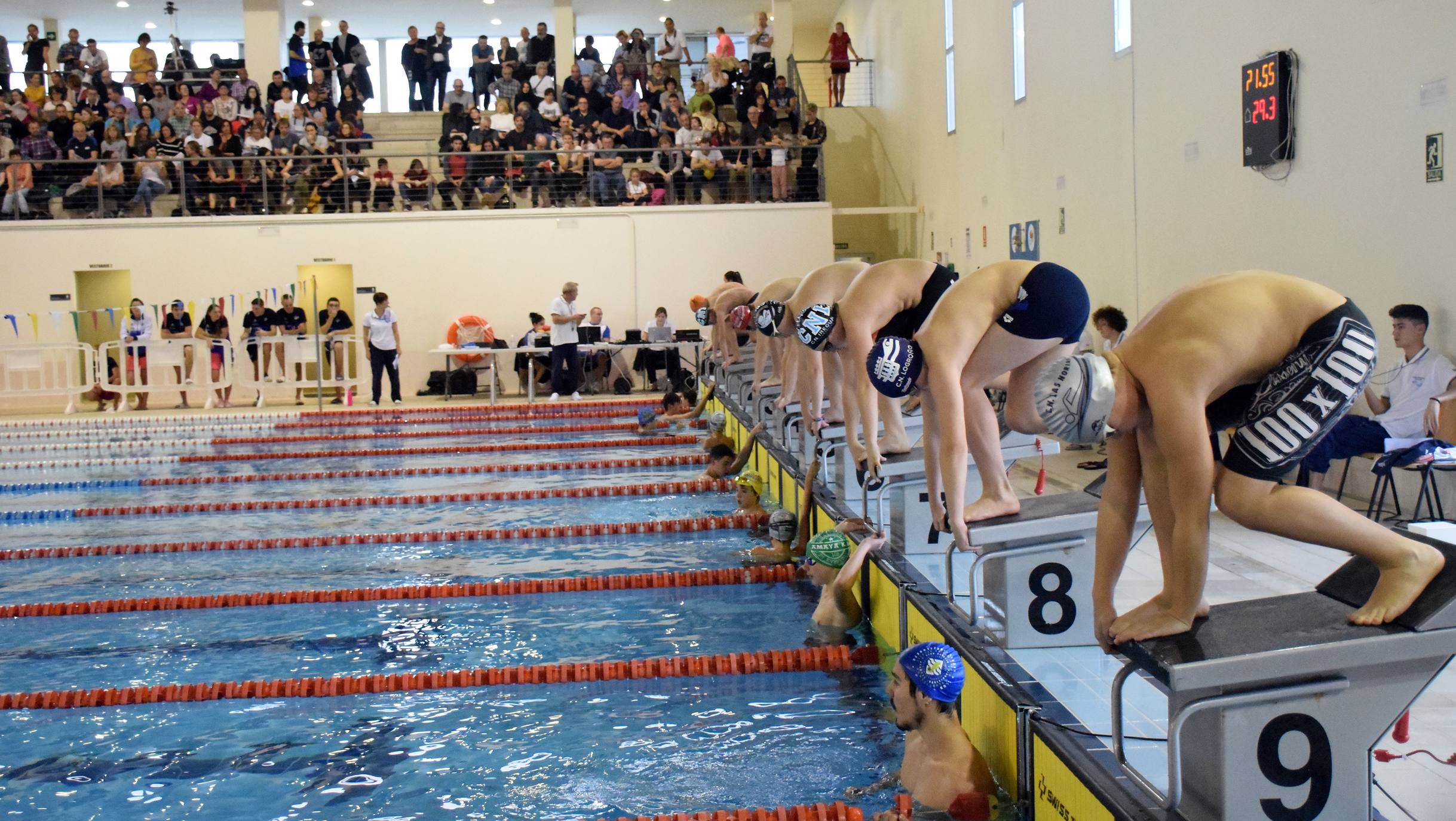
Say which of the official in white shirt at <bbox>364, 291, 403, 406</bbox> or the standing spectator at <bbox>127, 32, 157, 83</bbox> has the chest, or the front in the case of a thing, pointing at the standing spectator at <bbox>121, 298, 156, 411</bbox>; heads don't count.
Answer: the standing spectator at <bbox>127, 32, 157, 83</bbox>

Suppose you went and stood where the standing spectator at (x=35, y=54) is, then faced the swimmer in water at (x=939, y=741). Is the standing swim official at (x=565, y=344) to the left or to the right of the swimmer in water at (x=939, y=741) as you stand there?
left

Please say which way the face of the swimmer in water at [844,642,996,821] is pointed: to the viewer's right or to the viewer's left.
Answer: to the viewer's left

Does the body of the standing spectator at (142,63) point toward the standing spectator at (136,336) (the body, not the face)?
yes

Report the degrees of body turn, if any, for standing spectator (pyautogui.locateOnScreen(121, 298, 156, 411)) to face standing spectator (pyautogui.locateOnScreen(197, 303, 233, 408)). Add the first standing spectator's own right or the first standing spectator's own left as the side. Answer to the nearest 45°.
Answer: approximately 90° to the first standing spectator's own left

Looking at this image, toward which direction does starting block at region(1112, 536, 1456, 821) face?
to the viewer's left

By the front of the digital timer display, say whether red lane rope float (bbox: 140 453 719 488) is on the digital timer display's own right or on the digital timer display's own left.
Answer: on the digital timer display's own right

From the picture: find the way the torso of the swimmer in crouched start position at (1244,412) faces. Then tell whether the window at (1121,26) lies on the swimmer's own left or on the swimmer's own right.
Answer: on the swimmer's own right

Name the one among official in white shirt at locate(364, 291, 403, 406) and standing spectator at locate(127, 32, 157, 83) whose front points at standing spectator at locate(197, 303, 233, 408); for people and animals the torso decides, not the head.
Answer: standing spectator at locate(127, 32, 157, 83)
